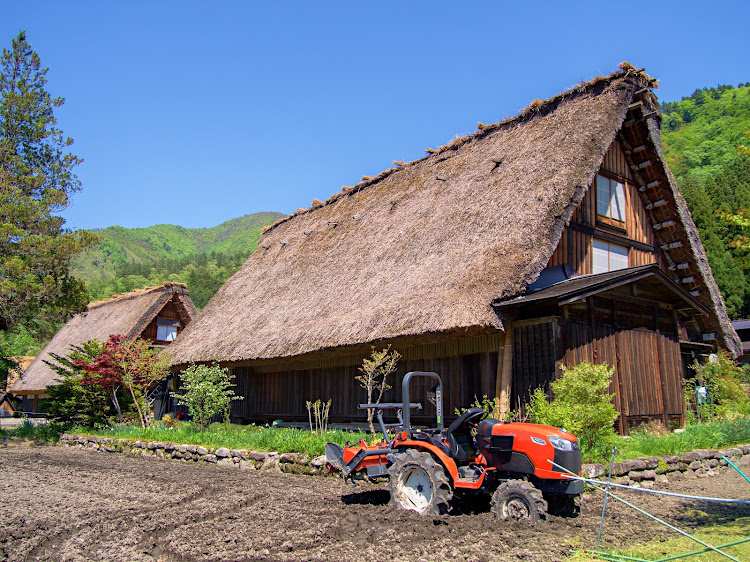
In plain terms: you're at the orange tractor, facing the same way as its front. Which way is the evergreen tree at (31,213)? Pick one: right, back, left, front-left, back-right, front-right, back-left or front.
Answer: back

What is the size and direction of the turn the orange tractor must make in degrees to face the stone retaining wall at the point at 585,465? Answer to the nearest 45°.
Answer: approximately 90° to its left

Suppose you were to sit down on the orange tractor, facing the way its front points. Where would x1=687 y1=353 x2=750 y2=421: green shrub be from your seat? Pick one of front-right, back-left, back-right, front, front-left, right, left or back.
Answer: left

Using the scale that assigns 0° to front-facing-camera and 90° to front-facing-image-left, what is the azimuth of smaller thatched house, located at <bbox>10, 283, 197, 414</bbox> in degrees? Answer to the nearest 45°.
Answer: approximately 315°

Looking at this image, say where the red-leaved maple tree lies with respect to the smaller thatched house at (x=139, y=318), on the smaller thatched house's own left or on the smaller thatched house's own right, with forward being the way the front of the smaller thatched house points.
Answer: on the smaller thatched house's own right

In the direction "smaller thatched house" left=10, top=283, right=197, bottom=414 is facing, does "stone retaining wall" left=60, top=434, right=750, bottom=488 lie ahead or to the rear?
ahead

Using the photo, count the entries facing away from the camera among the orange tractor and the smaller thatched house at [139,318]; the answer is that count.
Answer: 0

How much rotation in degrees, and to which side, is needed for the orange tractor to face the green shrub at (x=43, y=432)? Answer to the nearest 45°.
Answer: approximately 180°

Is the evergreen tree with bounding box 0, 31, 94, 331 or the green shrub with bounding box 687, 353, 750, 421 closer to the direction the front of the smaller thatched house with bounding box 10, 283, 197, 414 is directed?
the green shrub

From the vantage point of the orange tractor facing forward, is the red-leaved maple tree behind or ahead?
behind

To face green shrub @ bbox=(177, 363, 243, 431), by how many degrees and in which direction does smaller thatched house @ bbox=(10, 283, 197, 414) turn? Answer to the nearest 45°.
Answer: approximately 45° to its right

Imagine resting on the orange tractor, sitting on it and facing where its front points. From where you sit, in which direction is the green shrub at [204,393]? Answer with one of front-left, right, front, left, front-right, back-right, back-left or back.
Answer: back

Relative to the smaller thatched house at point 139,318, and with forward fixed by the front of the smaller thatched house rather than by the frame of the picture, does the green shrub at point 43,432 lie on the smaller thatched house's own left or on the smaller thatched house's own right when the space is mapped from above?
on the smaller thatched house's own right

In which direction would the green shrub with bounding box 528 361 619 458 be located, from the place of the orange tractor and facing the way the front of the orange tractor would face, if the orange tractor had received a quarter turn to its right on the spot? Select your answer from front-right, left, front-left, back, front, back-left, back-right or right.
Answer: back
